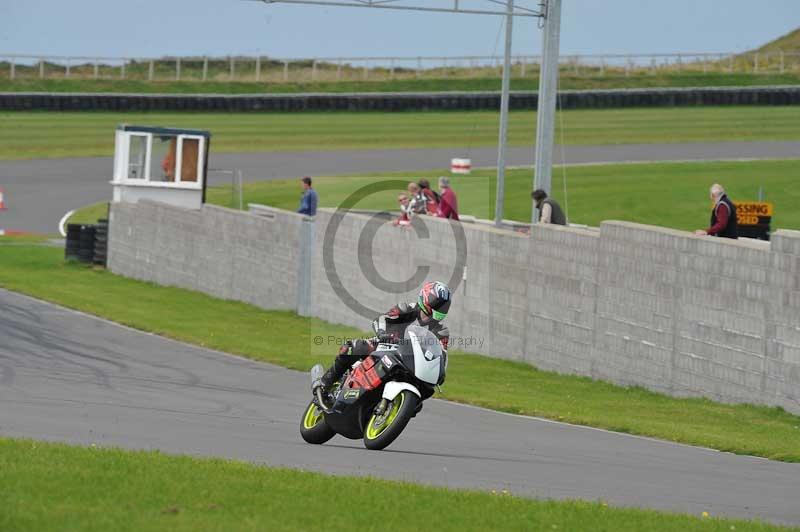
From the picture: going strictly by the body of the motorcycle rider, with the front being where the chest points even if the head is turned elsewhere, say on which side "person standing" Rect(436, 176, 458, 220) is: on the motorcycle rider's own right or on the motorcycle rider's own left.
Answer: on the motorcycle rider's own left

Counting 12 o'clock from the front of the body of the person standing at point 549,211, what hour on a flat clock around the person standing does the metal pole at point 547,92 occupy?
The metal pole is roughly at 3 o'clock from the person standing.

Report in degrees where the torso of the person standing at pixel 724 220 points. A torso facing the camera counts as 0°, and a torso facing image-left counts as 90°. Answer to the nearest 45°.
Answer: approximately 90°

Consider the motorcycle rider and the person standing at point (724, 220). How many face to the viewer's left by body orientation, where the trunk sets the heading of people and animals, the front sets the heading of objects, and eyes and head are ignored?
1

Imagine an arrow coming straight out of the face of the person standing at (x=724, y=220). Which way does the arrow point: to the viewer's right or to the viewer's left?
to the viewer's left

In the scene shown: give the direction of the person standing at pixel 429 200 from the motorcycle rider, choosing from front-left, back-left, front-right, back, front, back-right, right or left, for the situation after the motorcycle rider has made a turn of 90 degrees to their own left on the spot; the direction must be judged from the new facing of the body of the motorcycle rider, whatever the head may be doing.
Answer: front-left

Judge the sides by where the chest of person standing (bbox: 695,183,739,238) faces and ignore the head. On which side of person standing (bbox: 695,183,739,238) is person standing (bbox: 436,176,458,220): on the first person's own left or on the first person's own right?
on the first person's own right

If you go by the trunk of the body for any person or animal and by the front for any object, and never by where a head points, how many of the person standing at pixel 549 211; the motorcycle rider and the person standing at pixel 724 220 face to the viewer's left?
2

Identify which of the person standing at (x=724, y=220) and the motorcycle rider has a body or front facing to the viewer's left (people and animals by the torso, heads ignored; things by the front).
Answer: the person standing

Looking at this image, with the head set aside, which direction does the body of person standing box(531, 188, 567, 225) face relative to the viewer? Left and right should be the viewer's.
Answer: facing to the left of the viewer
